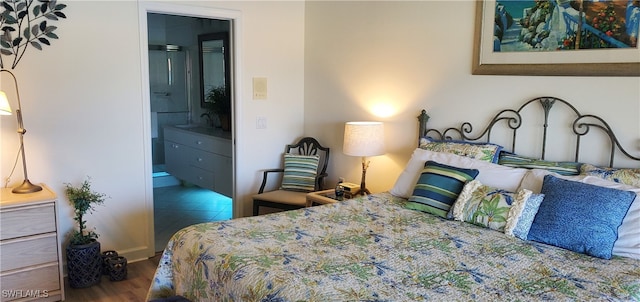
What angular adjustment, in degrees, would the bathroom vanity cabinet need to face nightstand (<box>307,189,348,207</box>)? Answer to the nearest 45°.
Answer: approximately 90° to its left

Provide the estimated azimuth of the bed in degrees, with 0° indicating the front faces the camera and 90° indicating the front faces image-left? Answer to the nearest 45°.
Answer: approximately 45°

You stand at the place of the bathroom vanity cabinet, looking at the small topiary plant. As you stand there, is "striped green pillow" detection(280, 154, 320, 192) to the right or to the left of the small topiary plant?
left

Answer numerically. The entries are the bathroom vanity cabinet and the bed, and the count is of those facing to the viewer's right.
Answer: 0

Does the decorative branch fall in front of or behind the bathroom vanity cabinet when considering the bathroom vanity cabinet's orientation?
in front

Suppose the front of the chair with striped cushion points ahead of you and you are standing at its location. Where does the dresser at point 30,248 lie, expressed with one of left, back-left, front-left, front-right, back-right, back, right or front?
front

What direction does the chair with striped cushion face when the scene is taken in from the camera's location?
facing the viewer and to the left of the viewer

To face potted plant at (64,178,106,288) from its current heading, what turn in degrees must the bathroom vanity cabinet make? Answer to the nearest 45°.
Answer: approximately 45° to its left

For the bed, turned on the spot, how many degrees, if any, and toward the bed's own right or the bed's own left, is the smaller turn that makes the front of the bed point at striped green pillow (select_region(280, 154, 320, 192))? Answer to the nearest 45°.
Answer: approximately 90° to the bed's own right

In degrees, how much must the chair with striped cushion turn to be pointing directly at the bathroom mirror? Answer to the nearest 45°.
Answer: approximately 90° to its right

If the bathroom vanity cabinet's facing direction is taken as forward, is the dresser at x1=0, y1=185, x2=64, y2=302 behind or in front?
in front

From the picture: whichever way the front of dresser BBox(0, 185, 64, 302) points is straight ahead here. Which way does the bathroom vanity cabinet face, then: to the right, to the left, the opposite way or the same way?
to the right

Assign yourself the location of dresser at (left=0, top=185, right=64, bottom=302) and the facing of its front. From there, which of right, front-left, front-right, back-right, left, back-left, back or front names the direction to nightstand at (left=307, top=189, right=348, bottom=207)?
front-left
